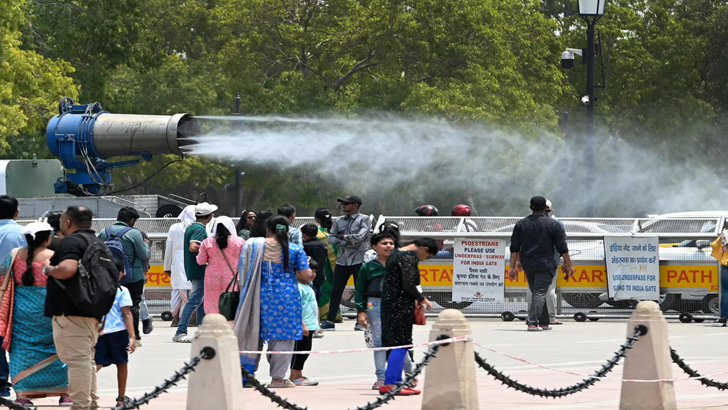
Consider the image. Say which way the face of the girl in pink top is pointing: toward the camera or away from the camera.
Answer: away from the camera

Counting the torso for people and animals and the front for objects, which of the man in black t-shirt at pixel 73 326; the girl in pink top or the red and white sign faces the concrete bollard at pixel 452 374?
the red and white sign

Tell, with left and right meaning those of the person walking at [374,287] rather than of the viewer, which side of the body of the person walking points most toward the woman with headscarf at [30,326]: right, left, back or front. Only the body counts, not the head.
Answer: right

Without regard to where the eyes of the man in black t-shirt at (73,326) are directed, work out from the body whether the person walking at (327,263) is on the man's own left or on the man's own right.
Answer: on the man's own right
